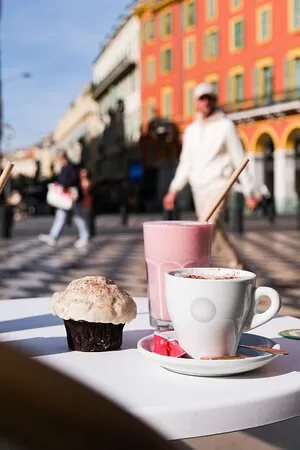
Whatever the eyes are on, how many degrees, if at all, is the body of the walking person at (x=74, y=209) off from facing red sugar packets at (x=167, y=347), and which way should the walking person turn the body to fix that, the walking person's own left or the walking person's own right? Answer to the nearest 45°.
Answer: approximately 90° to the walking person's own left

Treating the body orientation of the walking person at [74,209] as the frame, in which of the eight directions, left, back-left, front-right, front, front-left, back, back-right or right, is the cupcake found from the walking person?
left

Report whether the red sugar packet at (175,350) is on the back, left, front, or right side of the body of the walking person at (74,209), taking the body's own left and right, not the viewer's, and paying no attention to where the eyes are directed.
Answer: left

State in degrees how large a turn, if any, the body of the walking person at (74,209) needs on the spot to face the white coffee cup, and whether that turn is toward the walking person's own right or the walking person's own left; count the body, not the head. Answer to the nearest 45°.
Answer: approximately 90° to the walking person's own left

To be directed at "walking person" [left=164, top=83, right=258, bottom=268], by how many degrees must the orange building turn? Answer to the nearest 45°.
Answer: approximately 45° to its left

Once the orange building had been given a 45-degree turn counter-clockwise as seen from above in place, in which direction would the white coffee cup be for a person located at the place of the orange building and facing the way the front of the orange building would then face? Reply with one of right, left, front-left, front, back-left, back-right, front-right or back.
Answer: front

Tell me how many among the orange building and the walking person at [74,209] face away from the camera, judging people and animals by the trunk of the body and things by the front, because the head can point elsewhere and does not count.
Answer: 0

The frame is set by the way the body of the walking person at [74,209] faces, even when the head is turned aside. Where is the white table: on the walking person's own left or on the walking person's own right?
on the walking person's own left

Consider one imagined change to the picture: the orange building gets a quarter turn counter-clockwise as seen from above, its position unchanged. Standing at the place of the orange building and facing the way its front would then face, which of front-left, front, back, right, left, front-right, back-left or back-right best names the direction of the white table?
front-right

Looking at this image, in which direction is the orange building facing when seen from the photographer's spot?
facing the viewer and to the left of the viewer

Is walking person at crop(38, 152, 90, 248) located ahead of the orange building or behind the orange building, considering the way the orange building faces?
ahead

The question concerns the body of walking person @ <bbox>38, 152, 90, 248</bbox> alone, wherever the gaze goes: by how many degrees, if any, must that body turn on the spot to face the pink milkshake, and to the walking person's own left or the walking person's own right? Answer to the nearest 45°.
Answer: approximately 90° to the walking person's own left
